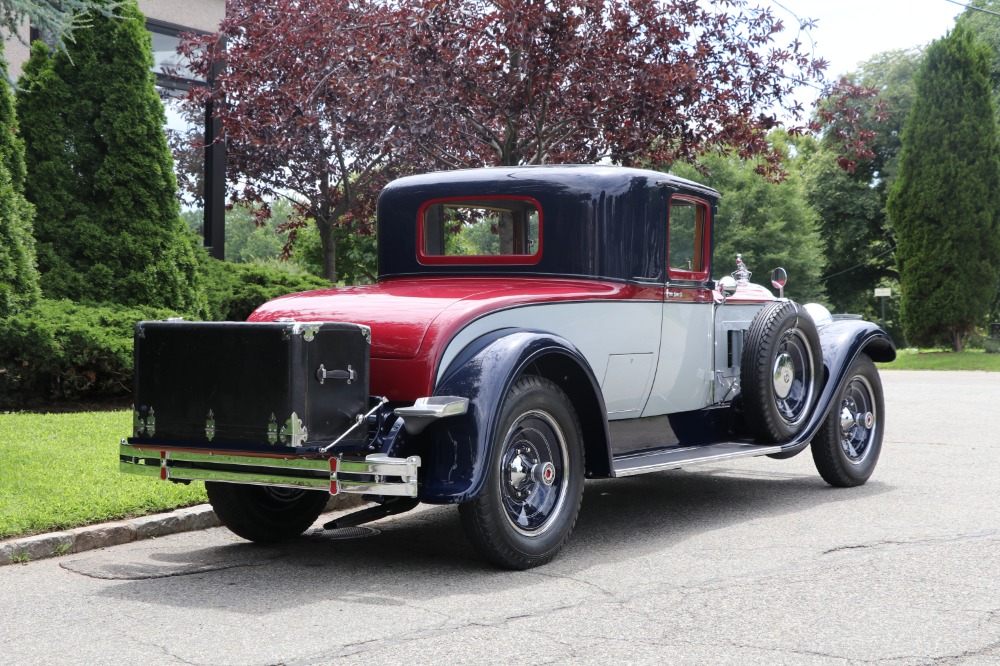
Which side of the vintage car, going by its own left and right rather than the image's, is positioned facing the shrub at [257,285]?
left

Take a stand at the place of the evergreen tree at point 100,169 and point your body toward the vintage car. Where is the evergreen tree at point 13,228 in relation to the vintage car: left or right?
right

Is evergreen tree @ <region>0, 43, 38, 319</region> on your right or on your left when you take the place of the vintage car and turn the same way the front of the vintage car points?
on your left

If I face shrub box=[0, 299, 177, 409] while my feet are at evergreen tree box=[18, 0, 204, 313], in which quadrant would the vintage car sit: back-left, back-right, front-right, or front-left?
front-left

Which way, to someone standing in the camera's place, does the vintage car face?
facing away from the viewer and to the right of the viewer

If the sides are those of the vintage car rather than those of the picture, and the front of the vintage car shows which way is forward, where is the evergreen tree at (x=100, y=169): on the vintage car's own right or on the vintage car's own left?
on the vintage car's own left

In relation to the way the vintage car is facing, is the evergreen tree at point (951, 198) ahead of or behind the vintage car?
ahead

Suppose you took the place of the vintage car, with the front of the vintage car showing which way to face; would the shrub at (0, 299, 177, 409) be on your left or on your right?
on your left
